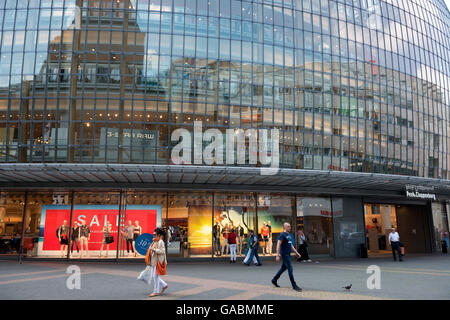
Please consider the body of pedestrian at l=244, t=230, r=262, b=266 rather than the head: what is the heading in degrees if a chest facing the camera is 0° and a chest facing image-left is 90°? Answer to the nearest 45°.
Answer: approximately 90°

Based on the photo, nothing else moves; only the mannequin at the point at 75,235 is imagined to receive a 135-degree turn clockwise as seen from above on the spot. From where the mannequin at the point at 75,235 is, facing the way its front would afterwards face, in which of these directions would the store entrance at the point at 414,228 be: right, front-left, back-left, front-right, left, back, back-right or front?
back-right

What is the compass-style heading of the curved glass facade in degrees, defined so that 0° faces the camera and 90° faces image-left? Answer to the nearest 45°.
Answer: approximately 0°

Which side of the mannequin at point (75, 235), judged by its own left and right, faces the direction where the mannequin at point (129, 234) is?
left

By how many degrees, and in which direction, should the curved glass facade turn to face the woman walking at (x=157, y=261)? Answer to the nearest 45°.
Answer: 0° — it already faces them

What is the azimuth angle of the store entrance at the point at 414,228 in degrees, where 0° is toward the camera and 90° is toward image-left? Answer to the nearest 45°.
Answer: approximately 0°

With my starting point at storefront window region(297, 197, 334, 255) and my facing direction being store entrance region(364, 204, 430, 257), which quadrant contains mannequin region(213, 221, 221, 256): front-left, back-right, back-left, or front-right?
back-left

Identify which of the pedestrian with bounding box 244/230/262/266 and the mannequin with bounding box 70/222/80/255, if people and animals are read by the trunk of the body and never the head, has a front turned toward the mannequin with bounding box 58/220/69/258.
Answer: the pedestrian

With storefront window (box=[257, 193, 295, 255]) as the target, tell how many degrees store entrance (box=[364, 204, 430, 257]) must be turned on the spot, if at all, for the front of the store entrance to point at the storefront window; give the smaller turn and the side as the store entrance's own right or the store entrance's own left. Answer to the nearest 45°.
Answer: approximately 45° to the store entrance's own right

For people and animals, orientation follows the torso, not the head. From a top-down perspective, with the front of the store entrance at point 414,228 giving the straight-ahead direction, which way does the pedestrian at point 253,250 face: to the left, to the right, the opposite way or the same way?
to the right

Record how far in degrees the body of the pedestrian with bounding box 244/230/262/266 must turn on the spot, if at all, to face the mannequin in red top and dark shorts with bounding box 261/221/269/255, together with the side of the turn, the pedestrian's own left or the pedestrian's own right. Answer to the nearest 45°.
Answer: approximately 90° to the pedestrian's own right
